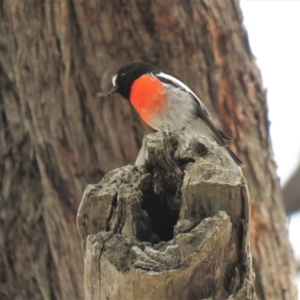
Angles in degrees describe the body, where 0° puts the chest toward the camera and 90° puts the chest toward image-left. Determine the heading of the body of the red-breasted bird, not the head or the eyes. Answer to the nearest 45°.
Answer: approximately 90°
